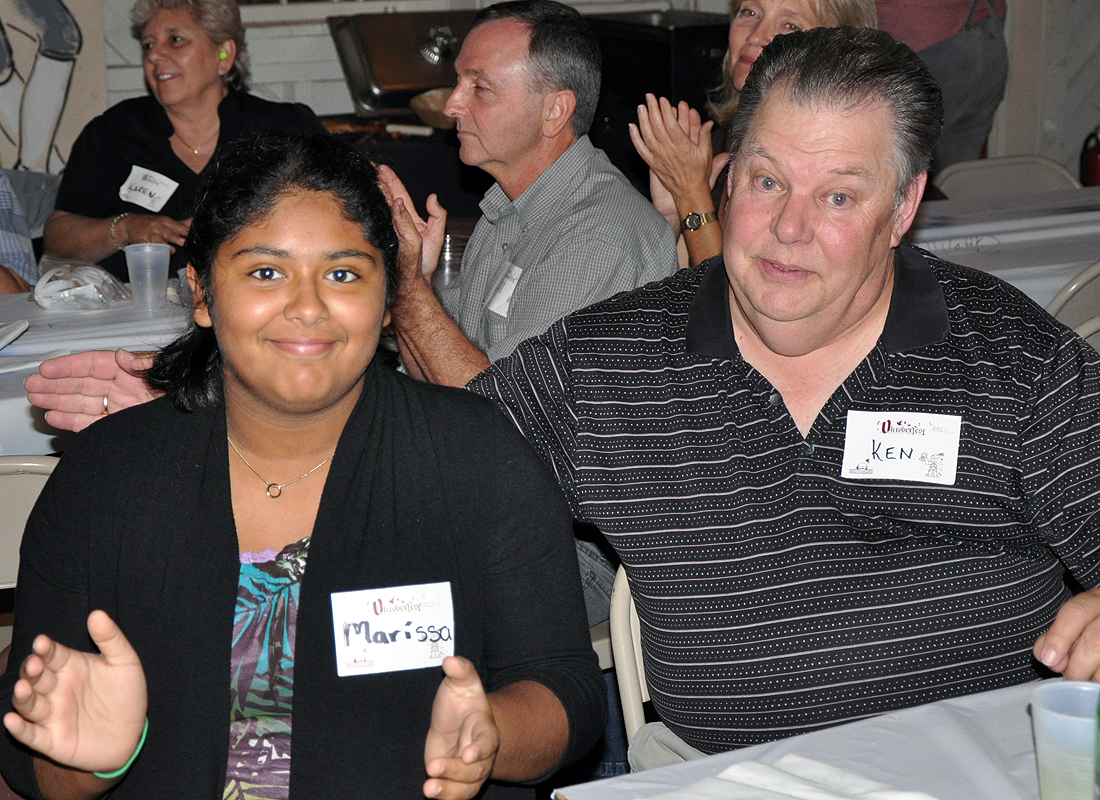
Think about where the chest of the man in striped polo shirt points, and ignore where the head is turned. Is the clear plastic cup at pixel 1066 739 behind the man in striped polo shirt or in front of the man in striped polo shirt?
in front

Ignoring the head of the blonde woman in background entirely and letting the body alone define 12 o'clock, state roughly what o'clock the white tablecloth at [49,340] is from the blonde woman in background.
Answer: The white tablecloth is roughly at 1 o'clock from the blonde woman in background.

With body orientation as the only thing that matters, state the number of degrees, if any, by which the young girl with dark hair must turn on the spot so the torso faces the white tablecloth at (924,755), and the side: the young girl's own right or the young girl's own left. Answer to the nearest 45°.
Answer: approximately 45° to the young girl's own left

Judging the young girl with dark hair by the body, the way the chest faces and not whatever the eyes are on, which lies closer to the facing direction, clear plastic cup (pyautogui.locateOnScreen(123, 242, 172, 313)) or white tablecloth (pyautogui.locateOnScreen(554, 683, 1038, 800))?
the white tablecloth

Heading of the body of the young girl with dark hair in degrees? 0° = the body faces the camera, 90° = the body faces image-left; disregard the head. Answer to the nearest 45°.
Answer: approximately 0°

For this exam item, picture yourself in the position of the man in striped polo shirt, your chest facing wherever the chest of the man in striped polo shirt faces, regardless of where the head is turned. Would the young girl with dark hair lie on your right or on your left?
on your right

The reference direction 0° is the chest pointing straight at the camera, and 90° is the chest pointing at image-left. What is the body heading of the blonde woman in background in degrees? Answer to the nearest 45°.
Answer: approximately 45°

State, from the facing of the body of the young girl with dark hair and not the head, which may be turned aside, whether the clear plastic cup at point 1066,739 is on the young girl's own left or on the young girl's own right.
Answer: on the young girl's own left

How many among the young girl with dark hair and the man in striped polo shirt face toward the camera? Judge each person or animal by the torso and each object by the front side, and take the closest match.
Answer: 2

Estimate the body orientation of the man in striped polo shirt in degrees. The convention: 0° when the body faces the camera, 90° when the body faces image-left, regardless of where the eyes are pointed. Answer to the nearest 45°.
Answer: approximately 0°

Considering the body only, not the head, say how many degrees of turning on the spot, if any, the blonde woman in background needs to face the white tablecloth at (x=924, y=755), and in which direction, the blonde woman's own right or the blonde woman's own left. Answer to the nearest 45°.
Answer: approximately 45° to the blonde woman's own left

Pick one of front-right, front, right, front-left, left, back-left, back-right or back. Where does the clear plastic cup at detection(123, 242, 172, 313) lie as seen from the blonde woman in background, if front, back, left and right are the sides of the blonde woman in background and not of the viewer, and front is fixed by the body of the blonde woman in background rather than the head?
front-right

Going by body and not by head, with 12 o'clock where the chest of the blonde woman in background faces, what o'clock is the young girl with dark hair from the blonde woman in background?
The young girl with dark hair is roughly at 11 o'clock from the blonde woman in background.
